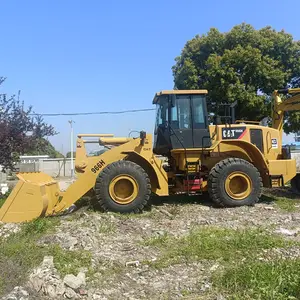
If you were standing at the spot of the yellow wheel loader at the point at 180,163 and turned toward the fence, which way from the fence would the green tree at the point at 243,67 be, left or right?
right

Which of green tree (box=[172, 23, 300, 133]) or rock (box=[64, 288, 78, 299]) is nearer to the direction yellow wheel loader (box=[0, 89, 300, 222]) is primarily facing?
the rock

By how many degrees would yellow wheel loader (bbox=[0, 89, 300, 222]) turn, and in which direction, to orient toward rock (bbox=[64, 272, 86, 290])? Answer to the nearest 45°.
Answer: approximately 90° to its left

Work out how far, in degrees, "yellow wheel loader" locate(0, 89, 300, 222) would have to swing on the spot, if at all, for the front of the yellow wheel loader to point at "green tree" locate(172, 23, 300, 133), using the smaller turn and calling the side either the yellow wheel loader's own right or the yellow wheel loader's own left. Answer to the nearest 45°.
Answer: approximately 90° to the yellow wheel loader's own right

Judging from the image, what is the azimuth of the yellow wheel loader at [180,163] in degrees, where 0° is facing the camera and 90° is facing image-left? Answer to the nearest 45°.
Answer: approximately 90°

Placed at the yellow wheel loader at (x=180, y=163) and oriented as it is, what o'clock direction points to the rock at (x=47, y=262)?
The rock is roughly at 10 o'clock from the yellow wheel loader.

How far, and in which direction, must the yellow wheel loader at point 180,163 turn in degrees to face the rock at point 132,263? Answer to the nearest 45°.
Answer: approximately 90° to its left

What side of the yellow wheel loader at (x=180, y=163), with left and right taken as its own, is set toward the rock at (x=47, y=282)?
left
